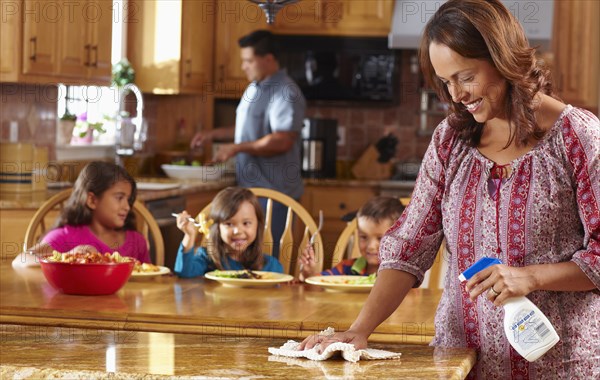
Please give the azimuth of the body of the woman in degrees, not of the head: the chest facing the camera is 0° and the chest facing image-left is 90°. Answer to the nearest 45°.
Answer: approximately 45°

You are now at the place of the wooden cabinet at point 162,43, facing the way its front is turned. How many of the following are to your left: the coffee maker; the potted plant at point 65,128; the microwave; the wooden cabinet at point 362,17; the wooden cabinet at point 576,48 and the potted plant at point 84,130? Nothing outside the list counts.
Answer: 4

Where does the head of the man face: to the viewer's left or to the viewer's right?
to the viewer's left

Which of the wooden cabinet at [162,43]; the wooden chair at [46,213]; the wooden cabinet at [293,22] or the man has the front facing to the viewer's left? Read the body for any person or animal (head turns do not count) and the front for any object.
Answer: the man

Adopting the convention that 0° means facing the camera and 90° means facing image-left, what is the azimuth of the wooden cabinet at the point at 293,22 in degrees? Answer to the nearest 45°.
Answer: approximately 0°

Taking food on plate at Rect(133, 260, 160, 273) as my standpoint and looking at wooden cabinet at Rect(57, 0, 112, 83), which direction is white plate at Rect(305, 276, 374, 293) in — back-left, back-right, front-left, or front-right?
back-right

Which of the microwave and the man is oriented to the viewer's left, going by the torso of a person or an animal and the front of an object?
the man

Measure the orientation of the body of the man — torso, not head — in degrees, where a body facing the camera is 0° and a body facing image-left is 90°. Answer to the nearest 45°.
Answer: approximately 90°

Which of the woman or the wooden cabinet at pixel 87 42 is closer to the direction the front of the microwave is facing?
the woman

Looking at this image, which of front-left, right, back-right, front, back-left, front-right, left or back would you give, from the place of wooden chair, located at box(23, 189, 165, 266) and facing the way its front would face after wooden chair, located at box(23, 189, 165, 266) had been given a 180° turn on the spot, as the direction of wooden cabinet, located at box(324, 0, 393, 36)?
front-right

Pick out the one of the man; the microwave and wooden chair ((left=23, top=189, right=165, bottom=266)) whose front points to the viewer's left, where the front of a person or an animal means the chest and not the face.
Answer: the man
